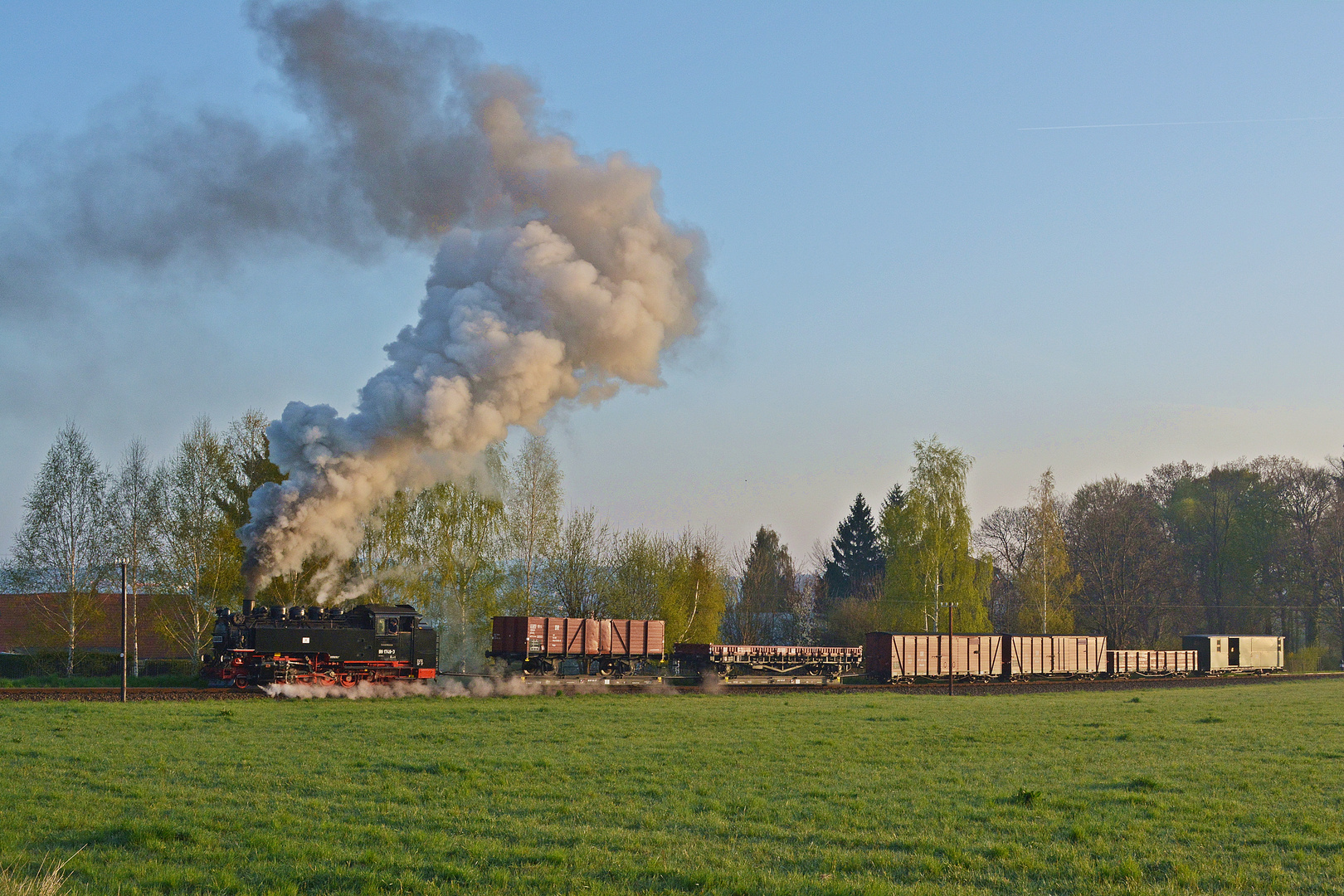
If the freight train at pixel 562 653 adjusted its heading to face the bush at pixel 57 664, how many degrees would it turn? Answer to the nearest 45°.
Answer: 0° — it already faces it

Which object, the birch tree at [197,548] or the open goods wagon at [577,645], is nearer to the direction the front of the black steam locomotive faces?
the birch tree

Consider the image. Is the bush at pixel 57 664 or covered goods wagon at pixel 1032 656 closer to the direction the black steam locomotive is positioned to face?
the bush

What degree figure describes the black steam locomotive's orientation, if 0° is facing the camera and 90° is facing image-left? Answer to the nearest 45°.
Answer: approximately 90°

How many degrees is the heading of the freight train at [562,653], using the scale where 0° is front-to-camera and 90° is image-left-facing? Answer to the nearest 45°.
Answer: approximately 90°
